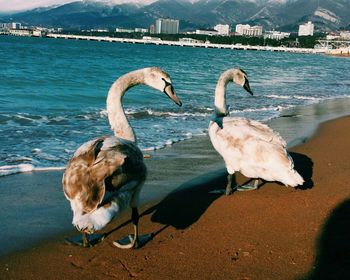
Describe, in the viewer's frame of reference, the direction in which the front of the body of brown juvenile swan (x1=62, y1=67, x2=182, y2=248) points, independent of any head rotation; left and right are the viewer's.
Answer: facing away from the viewer and to the right of the viewer

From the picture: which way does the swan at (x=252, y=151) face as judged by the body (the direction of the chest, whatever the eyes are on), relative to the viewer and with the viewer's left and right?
facing to the left of the viewer

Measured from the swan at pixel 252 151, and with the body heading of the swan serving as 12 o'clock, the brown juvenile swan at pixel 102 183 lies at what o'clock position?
The brown juvenile swan is roughly at 10 o'clock from the swan.

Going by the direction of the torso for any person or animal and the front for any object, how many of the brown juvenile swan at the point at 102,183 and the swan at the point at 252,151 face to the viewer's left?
1
